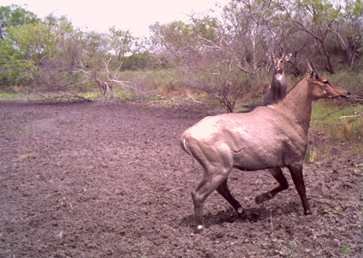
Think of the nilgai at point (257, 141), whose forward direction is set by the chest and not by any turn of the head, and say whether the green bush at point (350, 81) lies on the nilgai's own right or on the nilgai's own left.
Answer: on the nilgai's own left

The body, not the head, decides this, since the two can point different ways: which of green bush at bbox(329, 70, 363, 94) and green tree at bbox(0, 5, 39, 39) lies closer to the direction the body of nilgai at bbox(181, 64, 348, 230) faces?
the green bush

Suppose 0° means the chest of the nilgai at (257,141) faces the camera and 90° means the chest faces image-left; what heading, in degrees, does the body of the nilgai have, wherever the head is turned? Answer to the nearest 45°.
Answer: approximately 270°

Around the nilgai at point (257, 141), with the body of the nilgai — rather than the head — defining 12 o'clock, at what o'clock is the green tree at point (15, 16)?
The green tree is roughly at 8 o'clock from the nilgai.
